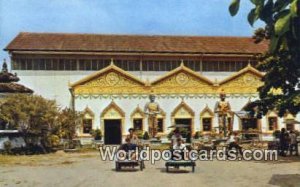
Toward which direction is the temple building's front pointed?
toward the camera

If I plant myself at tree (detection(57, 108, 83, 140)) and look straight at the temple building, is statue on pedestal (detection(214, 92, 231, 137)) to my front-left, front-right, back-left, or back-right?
front-right

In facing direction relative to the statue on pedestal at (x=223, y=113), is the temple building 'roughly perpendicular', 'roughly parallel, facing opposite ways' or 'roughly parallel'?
roughly parallel

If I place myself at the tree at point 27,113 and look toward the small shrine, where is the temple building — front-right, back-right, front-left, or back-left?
front-right

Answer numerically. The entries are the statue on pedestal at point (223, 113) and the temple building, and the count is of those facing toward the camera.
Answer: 2

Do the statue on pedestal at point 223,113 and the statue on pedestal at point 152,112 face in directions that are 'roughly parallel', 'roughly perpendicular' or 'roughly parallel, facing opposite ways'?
roughly parallel

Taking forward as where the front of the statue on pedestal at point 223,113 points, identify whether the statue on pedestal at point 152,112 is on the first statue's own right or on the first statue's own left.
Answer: on the first statue's own right

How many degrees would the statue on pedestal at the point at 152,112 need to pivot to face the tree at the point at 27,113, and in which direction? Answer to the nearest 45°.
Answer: approximately 45° to its right

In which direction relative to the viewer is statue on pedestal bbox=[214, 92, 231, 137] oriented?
toward the camera

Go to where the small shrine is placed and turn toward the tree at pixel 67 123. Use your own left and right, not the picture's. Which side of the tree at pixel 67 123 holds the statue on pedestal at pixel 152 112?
left

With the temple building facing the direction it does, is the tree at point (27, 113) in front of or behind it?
in front

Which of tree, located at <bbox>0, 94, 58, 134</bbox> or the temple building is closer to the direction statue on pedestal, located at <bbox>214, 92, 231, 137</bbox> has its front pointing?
the tree

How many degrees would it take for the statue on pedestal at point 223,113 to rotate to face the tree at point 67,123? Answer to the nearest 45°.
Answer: approximately 45° to its right

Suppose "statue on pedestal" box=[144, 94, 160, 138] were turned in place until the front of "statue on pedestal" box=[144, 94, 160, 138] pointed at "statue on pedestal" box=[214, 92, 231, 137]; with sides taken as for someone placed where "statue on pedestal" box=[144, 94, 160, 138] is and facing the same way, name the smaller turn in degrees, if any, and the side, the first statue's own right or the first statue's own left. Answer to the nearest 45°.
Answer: approximately 45° to the first statue's own left
